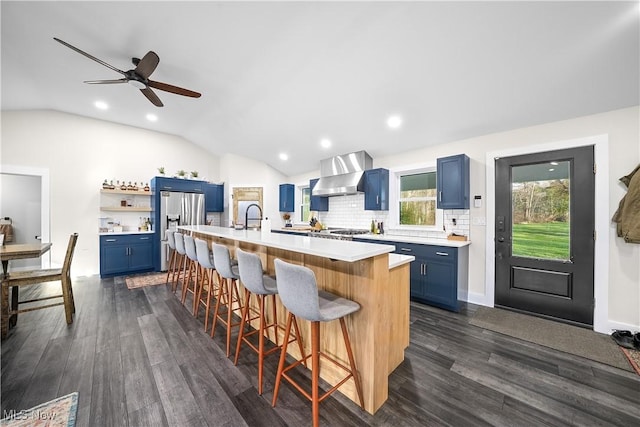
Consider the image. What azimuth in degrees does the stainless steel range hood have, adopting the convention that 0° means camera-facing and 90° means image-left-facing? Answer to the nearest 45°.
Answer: approximately 45°

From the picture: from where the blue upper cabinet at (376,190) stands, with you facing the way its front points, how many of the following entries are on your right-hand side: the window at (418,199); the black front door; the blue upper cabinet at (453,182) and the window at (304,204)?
1

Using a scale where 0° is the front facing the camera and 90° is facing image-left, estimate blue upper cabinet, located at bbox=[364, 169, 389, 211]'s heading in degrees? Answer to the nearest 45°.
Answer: approximately 45°

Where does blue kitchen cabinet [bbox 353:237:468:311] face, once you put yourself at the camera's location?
facing the viewer and to the left of the viewer

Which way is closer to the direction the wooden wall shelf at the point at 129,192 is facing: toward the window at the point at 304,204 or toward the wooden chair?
the wooden chair

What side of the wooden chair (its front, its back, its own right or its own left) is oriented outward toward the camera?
left

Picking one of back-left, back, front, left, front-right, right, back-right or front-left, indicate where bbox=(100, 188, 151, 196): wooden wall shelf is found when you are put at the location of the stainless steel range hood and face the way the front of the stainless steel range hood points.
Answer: front-right
